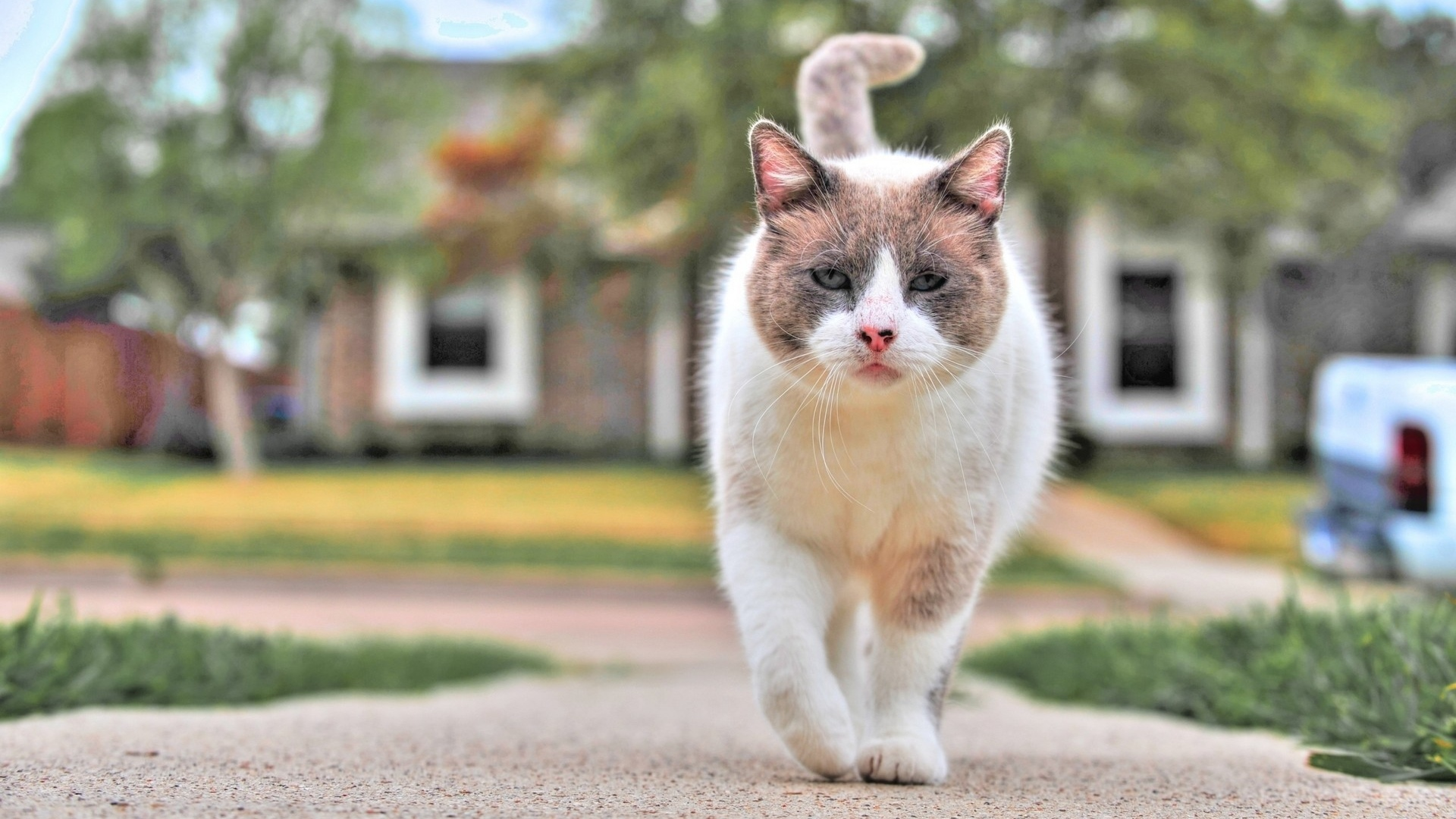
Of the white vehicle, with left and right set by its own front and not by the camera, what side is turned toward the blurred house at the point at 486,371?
left

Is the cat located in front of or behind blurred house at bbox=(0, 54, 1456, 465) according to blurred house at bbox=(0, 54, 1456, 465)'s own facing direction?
in front

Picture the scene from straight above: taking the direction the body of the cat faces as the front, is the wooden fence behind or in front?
behind

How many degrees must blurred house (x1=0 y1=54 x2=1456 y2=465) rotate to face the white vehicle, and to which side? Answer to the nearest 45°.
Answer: approximately 45° to its left

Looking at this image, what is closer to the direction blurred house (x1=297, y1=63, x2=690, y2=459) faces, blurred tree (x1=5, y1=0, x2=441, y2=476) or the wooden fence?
the blurred tree

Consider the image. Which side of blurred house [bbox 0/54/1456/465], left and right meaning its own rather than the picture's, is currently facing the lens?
front

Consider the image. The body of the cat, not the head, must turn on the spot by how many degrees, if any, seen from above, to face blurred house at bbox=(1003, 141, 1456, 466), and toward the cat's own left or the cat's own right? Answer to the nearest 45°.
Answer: approximately 180°

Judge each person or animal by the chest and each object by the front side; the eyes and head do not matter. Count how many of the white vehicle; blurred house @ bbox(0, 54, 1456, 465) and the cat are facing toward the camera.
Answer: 2

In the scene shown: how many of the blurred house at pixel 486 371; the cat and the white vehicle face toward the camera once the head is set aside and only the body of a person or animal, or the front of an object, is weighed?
2

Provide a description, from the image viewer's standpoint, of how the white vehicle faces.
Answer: facing away from the viewer and to the right of the viewer

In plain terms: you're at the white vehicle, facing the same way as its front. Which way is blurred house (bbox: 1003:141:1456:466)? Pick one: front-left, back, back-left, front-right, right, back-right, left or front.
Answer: front-left

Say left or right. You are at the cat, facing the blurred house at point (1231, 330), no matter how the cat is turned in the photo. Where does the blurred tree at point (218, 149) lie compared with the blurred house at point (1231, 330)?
left
